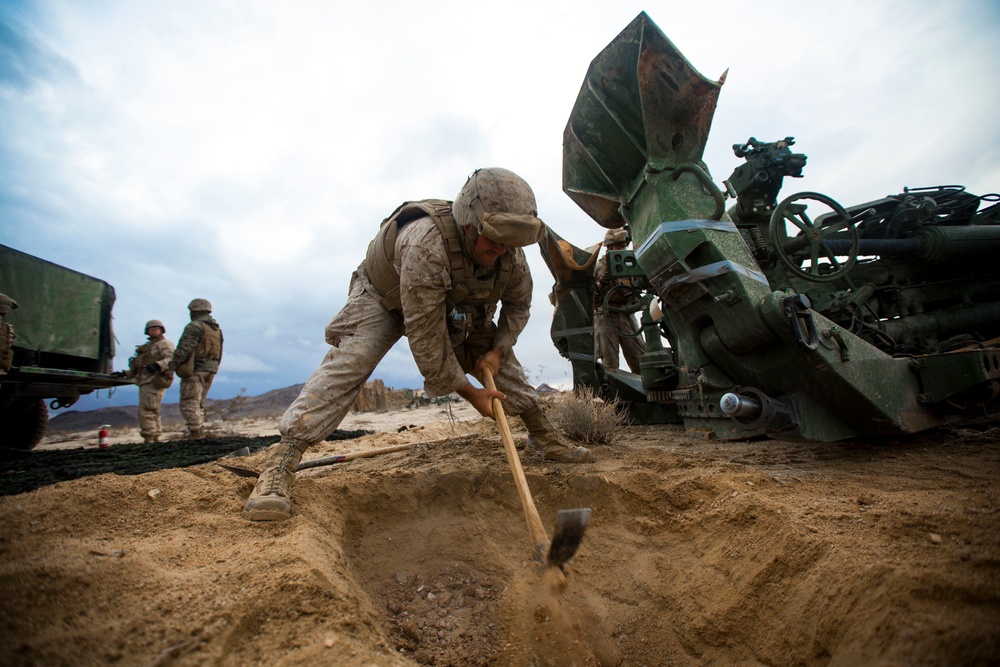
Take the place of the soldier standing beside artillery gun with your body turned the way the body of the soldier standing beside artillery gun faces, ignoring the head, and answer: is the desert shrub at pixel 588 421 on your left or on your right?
on your right

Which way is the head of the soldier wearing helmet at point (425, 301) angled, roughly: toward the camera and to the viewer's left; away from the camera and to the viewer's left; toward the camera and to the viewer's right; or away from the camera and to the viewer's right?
toward the camera and to the viewer's right

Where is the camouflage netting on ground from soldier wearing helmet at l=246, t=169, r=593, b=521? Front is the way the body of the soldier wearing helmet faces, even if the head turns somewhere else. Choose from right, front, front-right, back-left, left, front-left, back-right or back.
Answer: back

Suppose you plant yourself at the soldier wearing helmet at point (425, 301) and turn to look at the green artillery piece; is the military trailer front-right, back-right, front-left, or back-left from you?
back-left

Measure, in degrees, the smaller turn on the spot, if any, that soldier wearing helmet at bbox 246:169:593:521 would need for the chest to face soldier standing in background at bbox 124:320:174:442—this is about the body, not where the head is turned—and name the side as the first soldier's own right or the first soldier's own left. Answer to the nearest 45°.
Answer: approximately 180°

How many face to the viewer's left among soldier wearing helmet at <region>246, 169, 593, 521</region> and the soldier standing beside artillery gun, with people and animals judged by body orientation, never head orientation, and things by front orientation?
0

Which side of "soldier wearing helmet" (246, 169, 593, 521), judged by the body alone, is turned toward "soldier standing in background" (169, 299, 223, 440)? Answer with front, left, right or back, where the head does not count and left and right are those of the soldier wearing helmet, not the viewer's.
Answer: back

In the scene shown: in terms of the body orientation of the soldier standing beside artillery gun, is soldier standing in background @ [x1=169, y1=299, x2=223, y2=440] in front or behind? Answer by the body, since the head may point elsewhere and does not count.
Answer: behind

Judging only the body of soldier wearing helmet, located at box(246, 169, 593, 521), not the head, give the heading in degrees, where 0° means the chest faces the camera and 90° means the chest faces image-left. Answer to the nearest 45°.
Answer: approximately 315°
